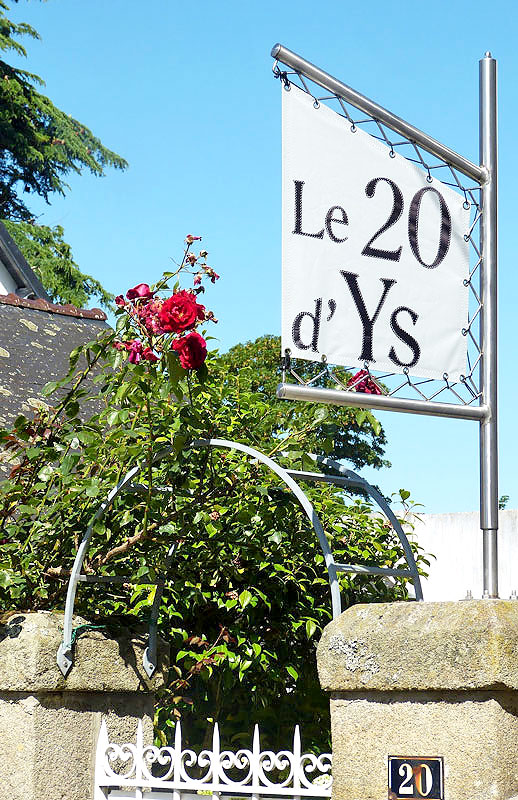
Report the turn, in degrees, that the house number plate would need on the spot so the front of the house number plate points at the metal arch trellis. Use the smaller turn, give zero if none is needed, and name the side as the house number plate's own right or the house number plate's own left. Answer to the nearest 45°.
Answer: approximately 135° to the house number plate's own right

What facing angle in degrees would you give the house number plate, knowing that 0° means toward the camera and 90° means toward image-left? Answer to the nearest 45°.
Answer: approximately 0°

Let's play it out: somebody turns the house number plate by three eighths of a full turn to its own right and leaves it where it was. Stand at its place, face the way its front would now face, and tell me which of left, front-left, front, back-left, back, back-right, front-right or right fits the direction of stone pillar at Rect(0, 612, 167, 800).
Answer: front

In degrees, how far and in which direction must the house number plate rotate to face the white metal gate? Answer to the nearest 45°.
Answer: approximately 135° to its right
